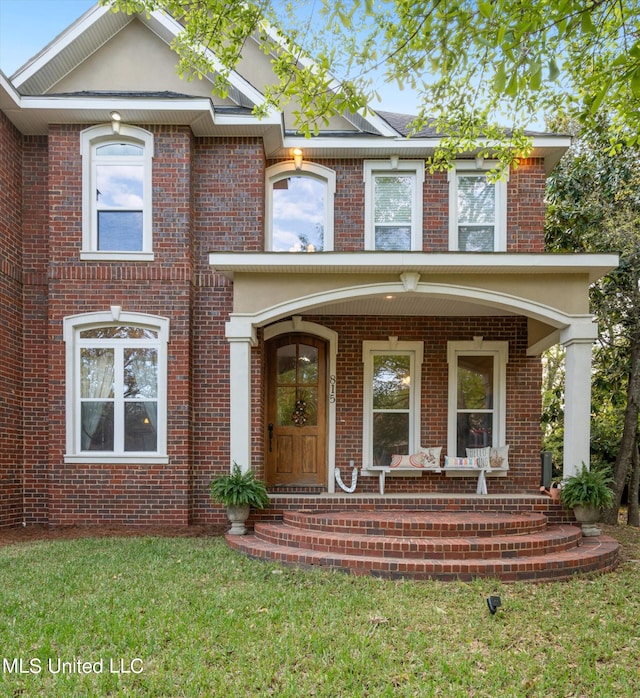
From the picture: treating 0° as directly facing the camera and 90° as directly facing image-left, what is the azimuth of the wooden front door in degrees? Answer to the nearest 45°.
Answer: approximately 0°

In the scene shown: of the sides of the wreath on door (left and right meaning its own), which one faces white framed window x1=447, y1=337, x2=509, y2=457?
left

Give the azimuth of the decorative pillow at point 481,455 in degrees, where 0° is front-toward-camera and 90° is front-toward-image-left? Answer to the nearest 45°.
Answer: approximately 0°

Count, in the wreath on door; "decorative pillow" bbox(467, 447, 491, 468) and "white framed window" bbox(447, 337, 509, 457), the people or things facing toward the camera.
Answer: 3

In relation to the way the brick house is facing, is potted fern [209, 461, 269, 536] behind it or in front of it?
in front

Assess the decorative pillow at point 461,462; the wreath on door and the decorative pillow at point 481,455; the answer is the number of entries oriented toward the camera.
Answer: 3

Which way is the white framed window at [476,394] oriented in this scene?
toward the camera

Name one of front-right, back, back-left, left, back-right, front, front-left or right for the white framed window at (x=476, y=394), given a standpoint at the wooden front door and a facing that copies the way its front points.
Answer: left

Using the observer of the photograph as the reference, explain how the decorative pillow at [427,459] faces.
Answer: facing the viewer
